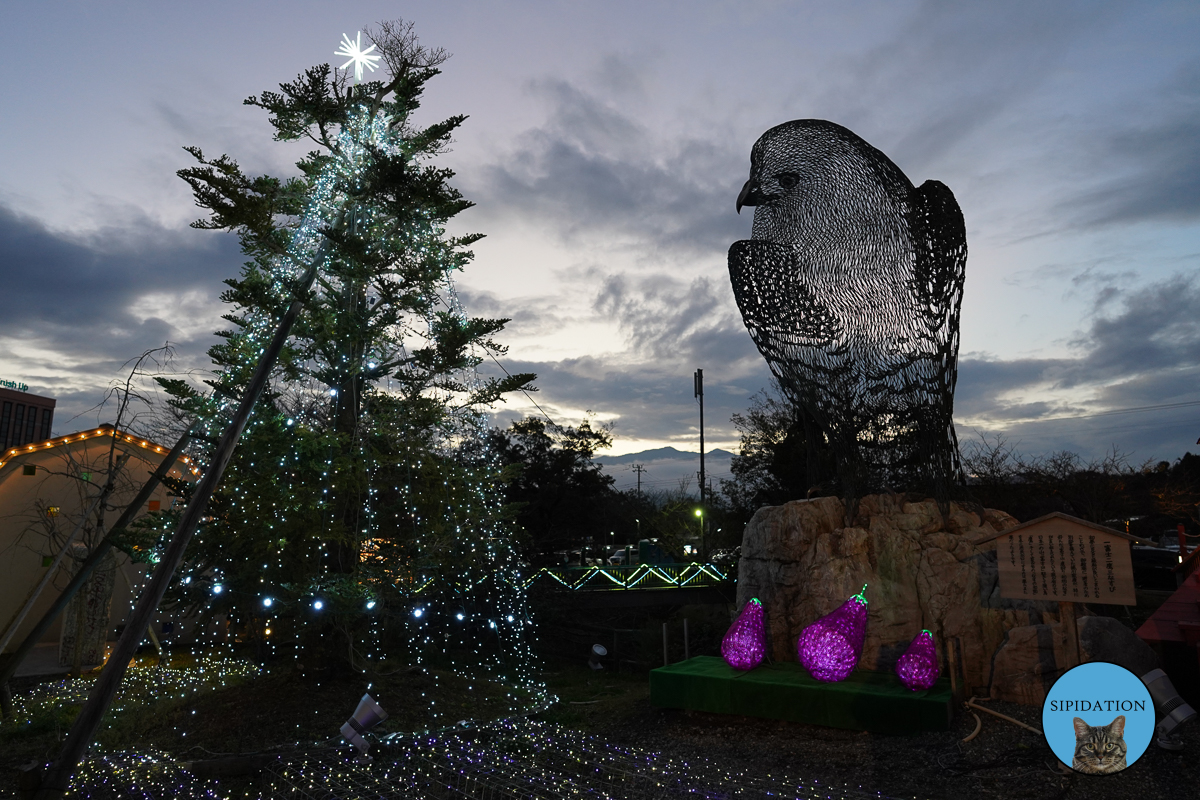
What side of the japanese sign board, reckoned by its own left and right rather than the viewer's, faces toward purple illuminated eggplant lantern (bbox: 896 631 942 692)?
right

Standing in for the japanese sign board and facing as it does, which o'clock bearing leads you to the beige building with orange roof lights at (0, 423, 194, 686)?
The beige building with orange roof lights is roughly at 2 o'clock from the japanese sign board.

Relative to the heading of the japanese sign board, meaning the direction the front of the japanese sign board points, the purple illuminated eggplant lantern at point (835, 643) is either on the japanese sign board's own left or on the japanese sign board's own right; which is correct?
on the japanese sign board's own right

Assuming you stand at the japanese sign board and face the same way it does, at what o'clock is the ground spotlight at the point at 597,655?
The ground spotlight is roughly at 4 o'clock from the japanese sign board.

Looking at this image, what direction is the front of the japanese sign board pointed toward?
toward the camera

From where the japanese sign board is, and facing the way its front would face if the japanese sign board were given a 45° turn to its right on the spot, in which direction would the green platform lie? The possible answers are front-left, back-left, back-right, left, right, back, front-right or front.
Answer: front-right

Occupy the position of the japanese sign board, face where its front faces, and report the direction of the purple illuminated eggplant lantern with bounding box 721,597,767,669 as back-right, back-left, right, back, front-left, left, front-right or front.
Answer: right
